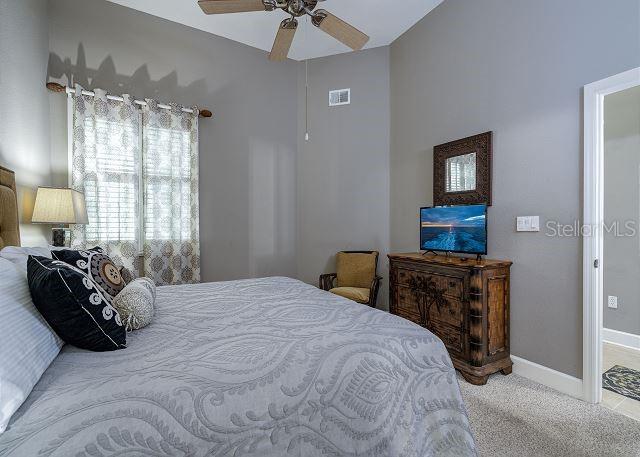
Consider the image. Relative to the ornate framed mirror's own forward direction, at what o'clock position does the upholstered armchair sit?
The upholstered armchair is roughly at 2 o'clock from the ornate framed mirror.

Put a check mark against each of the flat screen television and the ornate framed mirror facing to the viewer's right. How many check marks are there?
0

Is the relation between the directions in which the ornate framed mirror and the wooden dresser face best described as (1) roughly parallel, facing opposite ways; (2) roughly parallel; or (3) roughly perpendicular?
roughly parallel

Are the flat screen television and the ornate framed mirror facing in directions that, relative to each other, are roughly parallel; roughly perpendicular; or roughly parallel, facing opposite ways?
roughly parallel

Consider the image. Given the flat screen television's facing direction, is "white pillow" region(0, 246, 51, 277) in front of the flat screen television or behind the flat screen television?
in front

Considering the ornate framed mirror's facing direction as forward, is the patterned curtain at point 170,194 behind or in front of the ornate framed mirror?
in front

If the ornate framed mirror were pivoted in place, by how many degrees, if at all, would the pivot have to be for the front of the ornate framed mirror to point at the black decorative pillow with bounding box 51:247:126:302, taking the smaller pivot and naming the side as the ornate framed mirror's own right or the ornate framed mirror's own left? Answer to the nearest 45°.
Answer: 0° — it already faces it

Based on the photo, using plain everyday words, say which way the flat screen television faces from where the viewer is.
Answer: facing the viewer and to the left of the viewer

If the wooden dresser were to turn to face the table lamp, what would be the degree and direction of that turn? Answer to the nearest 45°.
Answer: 0° — it already faces it

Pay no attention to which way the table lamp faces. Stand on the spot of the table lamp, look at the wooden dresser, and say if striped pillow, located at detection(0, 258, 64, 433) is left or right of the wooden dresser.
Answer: right

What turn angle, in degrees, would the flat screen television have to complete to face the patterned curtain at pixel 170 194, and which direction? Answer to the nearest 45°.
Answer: approximately 45° to its right
